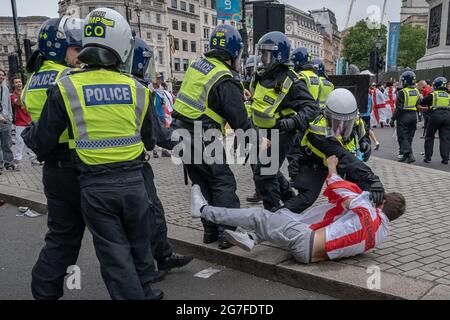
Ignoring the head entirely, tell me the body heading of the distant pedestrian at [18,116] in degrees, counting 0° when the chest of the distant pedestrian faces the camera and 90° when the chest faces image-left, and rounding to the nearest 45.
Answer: approximately 315°

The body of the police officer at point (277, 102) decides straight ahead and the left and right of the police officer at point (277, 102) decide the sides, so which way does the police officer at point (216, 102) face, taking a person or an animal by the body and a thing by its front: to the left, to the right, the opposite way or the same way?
the opposite way

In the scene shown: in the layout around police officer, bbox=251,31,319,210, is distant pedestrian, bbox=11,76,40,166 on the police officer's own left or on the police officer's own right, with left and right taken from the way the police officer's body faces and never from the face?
on the police officer's own right

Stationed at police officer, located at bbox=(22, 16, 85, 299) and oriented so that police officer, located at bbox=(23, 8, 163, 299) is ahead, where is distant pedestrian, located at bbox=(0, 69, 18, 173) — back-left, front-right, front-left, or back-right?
back-left

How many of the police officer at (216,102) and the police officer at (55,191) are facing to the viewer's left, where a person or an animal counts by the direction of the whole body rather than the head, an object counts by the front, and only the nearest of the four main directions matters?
0

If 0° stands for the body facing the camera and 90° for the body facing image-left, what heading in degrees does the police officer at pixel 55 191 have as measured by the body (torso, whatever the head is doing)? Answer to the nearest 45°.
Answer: approximately 225°

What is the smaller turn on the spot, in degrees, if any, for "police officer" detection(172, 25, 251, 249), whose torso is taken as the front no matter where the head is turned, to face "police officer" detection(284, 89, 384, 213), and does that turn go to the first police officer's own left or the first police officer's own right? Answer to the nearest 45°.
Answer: approximately 45° to the first police officer's own right

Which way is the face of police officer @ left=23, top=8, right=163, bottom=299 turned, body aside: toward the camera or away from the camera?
away from the camera

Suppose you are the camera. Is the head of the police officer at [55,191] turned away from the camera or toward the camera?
away from the camera

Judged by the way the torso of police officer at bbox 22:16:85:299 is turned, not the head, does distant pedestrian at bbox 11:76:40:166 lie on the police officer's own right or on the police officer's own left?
on the police officer's own left

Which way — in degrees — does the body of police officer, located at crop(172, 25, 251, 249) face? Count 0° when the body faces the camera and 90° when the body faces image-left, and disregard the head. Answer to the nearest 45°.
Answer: approximately 225°
